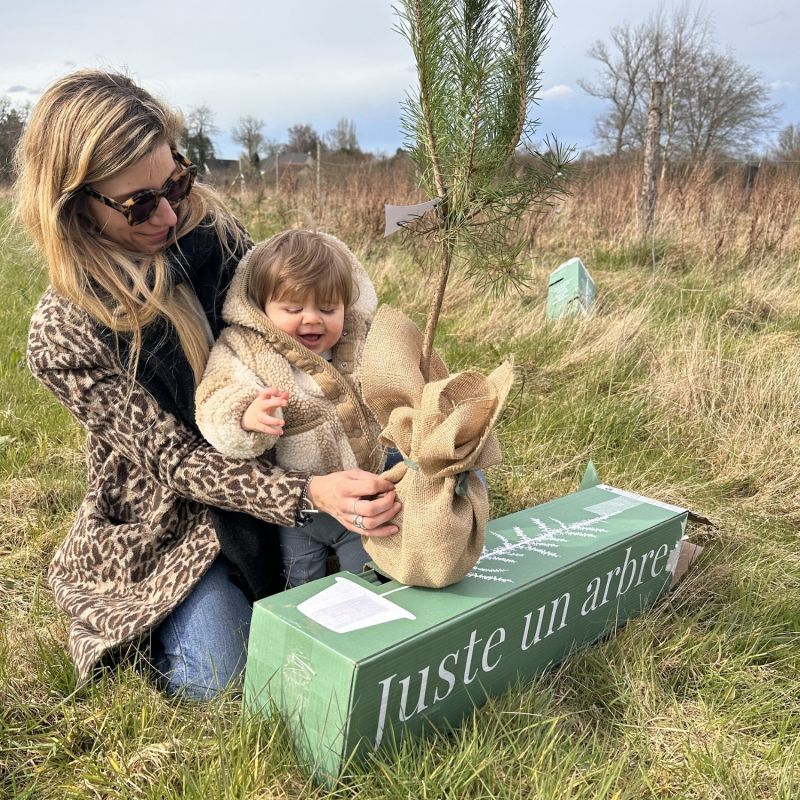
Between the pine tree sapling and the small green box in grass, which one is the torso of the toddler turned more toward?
the pine tree sapling

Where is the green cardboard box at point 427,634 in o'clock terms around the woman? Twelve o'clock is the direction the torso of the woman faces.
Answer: The green cardboard box is roughly at 12 o'clock from the woman.

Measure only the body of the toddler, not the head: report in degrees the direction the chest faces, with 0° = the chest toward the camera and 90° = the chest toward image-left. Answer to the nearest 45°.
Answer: approximately 315°

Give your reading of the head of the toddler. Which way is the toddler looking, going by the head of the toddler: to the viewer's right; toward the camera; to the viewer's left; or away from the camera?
toward the camera

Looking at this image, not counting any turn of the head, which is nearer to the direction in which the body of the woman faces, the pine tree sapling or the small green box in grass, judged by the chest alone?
the pine tree sapling

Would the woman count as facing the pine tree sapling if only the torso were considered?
yes

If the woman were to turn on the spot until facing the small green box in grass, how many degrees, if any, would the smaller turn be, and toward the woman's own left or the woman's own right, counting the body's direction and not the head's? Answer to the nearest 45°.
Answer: approximately 90° to the woman's own left

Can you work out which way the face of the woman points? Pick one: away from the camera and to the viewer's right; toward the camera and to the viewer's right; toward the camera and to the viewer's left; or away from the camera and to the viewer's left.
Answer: toward the camera and to the viewer's right

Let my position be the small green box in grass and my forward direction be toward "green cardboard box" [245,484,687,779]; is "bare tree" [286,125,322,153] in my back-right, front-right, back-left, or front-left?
back-right

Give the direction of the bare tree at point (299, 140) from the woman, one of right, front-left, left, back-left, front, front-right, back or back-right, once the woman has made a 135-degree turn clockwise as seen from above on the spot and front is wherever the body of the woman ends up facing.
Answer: right

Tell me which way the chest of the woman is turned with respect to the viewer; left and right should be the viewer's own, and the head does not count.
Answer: facing the viewer and to the right of the viewer

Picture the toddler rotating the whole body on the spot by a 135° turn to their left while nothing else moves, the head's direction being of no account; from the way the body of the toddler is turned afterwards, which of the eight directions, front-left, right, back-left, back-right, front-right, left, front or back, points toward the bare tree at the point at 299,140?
front
